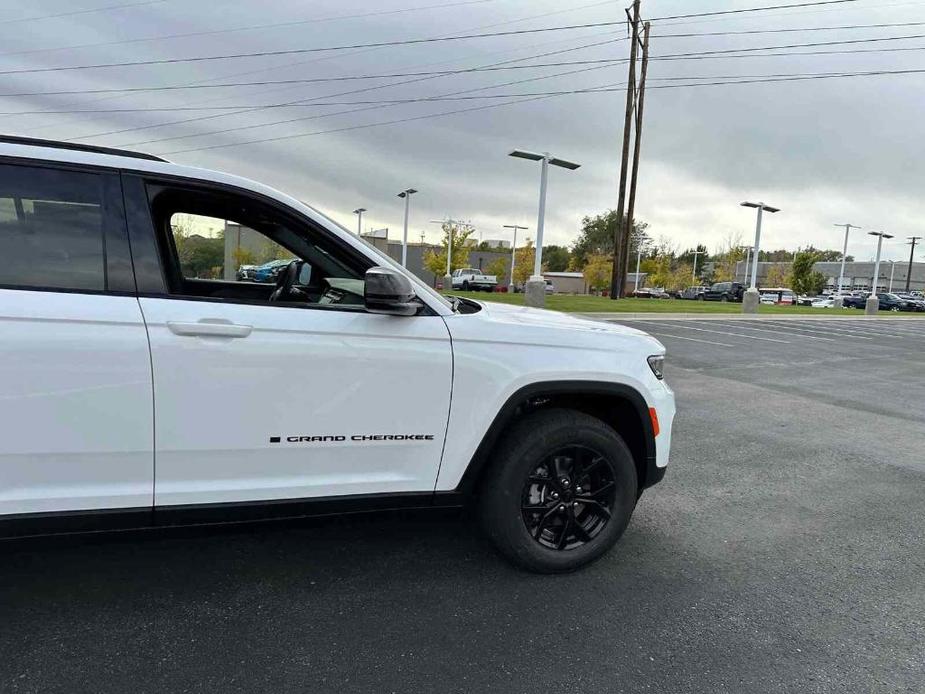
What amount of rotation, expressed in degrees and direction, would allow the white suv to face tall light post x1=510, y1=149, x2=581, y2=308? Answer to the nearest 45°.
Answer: approximately 90° to its left

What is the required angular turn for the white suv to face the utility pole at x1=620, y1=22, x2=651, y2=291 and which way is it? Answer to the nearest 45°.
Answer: approximately 45° to its left

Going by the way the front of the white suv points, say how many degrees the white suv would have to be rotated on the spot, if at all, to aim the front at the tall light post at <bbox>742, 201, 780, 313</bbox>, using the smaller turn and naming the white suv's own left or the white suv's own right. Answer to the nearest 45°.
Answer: approximately 45° to the white suv's own left

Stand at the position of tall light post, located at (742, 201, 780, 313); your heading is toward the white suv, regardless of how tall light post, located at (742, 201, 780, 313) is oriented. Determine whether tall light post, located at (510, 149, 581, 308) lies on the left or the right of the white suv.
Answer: right

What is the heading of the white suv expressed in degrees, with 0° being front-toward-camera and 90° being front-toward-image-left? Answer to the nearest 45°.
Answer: approximately 270°

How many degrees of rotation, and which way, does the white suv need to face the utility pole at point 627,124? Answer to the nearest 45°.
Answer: approximately 45° to its left
